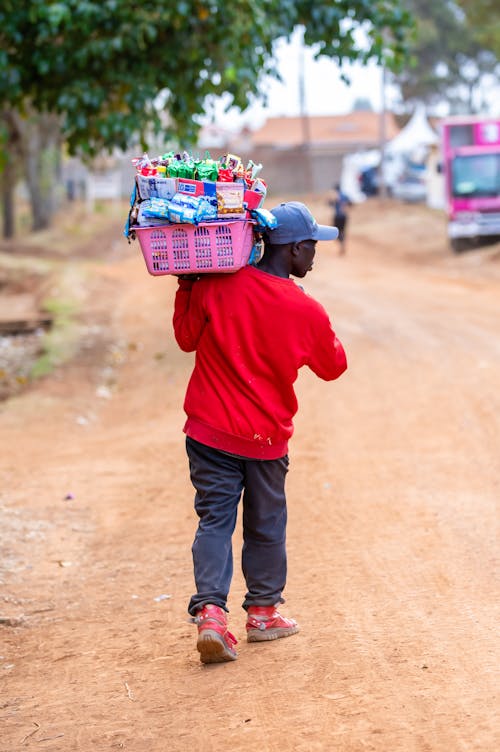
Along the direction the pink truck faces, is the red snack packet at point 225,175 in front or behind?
in front

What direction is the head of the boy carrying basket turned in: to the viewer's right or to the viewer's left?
to the viewer's right

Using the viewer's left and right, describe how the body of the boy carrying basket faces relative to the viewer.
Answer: facing away from the viewer and to the right of the viewer

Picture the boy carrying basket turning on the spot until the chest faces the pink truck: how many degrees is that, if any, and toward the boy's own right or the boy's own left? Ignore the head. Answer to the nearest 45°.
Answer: approximately 45° to the boy's own left

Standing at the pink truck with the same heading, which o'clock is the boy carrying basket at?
The boy carrying basket is roughly at 12 o'clock from the pink truck.

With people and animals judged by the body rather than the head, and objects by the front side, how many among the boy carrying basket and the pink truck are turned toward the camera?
1

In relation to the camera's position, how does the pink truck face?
facing the viewer

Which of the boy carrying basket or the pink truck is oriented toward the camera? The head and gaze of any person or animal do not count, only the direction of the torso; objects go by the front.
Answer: the pink truck
